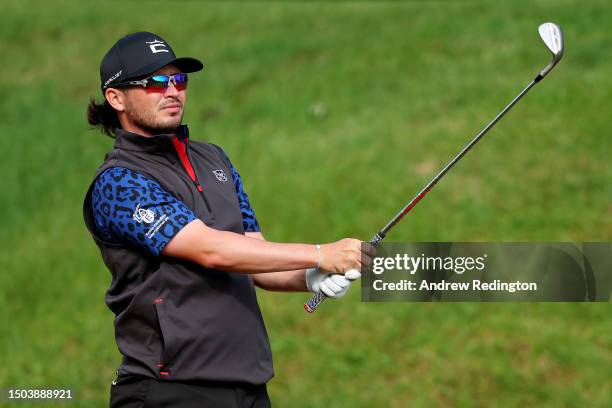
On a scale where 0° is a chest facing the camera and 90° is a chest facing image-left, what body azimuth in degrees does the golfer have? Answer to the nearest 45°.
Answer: approximately 315°

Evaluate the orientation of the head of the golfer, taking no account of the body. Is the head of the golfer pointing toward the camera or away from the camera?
toward the camera
